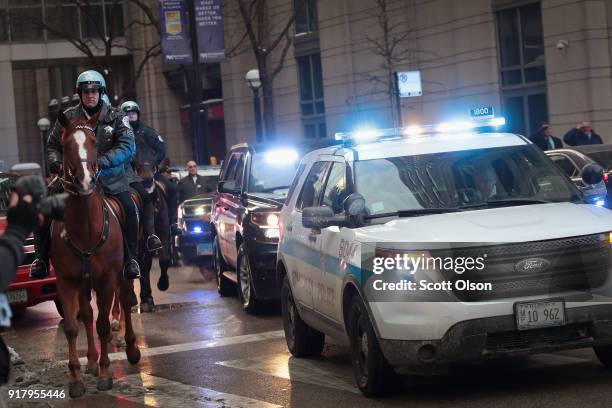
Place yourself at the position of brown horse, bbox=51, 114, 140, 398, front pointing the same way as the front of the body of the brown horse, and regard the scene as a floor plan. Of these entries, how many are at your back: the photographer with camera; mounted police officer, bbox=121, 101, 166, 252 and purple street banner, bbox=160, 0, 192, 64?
2

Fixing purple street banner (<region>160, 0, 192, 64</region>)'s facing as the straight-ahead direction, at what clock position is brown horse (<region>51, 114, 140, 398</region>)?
The brown horse is roughly at 12 o'clock from the purple street banner.

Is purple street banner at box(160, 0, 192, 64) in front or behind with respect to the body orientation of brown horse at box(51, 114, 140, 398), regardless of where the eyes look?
behind

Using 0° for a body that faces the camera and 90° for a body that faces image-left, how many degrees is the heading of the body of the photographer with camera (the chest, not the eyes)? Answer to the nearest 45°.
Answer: approximately 270°

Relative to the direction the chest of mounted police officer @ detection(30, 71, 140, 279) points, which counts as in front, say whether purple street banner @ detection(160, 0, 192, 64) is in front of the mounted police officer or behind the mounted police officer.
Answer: behind

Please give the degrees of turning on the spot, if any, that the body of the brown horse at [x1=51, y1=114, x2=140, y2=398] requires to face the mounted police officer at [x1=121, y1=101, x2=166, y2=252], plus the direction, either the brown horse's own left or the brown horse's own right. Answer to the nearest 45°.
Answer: approximately 180°
